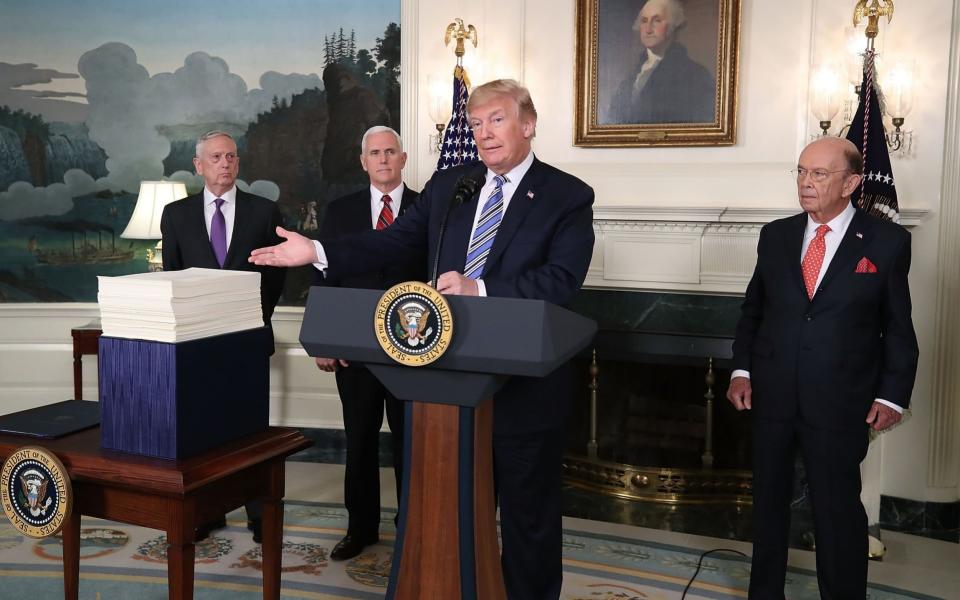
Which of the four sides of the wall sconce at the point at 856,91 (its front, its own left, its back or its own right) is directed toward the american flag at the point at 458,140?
right

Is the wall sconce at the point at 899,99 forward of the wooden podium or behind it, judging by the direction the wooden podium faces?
behind

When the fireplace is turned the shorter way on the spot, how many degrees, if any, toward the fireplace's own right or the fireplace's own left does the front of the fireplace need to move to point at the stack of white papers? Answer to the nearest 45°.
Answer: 0° — it already faces it

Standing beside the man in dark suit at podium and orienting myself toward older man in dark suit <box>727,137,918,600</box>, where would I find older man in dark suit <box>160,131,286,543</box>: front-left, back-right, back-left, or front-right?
back-left

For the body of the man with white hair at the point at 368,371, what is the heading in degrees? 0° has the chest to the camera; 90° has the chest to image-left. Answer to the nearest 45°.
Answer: approximately 0°

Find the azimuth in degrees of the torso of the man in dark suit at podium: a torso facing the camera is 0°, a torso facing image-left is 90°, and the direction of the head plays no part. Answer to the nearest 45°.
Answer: approximately 45°

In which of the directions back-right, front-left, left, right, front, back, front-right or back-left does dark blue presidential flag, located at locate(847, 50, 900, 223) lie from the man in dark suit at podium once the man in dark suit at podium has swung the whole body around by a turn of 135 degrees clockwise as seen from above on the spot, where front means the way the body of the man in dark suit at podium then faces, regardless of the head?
front-right

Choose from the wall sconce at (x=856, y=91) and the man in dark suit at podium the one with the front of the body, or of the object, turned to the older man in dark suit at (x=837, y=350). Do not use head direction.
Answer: the wall sconce

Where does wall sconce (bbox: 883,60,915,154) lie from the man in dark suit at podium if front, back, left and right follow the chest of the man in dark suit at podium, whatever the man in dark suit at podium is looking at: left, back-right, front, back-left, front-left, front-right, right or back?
back

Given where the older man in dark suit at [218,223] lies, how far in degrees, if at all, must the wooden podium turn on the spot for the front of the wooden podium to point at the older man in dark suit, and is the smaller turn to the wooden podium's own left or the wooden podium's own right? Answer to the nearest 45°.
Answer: approximately 90° to the wooden podium's own right

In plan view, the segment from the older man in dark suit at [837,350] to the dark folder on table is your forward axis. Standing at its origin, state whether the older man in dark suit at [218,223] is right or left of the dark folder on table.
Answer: right

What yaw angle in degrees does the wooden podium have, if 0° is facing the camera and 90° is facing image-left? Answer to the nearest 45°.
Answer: approximately 45°

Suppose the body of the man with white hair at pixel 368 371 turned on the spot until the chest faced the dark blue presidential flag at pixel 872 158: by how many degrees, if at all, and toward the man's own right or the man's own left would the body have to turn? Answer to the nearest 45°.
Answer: approximately 90° to the man's own left

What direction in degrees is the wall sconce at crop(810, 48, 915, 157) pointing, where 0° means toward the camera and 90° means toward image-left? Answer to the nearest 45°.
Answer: approximately 0°
